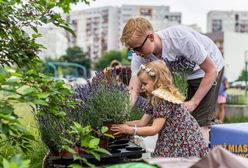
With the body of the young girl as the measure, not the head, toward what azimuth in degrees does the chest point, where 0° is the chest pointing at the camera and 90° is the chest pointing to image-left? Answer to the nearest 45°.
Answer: approximately 90°

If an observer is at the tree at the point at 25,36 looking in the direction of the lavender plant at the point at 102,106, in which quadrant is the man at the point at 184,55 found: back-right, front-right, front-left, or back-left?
front-left

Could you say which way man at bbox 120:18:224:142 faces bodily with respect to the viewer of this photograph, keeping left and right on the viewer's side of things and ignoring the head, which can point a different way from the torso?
facing the viewer and to the left of the viewer

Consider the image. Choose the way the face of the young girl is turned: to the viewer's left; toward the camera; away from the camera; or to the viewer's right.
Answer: to the viewer's left

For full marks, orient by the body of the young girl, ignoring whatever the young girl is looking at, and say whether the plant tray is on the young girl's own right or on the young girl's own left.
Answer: on the young girl's own left

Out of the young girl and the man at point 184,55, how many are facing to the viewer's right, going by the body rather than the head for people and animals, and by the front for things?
0

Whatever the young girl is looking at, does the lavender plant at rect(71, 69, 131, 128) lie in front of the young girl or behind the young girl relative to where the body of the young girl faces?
in front

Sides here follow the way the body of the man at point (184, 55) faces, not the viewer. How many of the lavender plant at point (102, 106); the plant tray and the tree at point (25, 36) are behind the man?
0

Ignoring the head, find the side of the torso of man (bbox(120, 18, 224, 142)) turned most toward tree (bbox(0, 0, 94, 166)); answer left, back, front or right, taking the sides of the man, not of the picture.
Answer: front

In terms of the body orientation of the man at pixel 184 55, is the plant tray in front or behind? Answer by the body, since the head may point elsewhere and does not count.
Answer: in front
